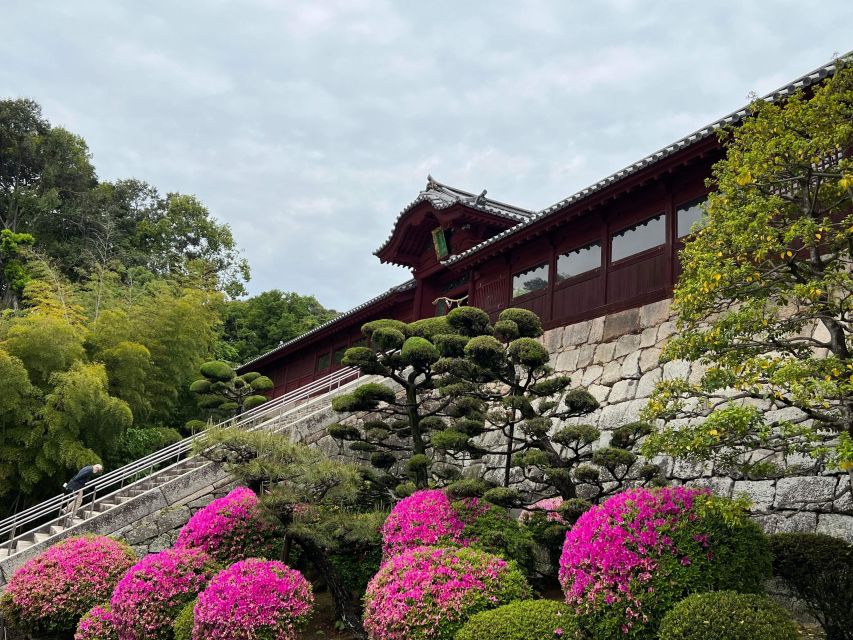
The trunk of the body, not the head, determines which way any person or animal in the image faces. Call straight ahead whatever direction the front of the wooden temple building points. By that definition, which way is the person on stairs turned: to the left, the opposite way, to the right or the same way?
the opposite way

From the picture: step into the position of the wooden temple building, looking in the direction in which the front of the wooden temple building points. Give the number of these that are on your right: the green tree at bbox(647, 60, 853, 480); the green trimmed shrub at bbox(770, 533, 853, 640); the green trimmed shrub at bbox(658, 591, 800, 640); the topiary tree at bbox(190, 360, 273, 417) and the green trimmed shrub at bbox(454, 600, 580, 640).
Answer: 1

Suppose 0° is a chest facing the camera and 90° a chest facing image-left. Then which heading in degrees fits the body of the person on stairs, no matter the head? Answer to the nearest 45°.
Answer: approximately 270°

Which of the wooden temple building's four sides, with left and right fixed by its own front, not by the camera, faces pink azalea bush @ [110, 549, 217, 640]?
front

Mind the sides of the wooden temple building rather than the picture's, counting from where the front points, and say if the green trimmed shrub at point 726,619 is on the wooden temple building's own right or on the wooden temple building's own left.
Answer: on the wooden temple building's own left

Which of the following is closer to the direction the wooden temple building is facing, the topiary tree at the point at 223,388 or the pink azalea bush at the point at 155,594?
the pink azalea bush

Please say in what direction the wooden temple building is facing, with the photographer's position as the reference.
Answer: facing the viewer and to the left of the viewer

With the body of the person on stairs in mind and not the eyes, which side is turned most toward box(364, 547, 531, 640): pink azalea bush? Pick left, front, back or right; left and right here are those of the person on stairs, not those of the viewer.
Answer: right

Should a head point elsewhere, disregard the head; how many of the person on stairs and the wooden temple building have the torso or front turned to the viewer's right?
1

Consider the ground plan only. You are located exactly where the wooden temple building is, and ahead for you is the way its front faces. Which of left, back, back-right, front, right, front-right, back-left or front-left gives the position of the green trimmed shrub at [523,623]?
front-left

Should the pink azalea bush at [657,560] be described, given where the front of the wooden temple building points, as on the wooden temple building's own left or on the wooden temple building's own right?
on the wooden temple building's own left

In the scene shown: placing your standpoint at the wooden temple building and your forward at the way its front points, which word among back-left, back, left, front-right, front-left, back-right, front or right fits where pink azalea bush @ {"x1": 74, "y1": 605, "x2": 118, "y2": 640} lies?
front

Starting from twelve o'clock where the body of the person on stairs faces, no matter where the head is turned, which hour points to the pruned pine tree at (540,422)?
The pruned pine tree is roughly at 2 o'clock from the person on stairs.

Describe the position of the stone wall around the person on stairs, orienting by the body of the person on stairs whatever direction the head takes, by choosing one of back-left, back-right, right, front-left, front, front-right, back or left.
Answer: front-right

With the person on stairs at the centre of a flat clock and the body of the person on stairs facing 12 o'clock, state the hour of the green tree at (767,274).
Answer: The green tree is roughly at 2 o'clock from the person on stairs.

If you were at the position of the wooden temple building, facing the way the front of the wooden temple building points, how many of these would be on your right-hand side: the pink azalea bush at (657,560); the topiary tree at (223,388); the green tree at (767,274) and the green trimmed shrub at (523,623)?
1
